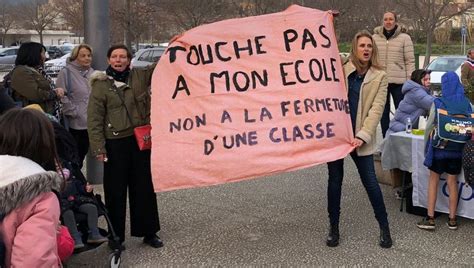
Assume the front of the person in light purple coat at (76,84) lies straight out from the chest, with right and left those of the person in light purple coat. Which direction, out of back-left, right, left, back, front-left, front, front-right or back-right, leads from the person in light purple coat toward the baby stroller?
front-right

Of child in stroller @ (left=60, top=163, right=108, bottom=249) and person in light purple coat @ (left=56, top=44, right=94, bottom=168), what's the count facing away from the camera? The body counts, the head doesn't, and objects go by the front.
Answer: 0

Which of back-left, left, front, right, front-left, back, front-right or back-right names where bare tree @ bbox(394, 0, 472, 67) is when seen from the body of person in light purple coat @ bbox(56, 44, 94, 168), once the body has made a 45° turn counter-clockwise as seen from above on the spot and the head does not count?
front-left

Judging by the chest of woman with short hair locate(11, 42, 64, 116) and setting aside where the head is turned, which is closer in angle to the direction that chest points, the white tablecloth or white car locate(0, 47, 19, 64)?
the white tablecloth

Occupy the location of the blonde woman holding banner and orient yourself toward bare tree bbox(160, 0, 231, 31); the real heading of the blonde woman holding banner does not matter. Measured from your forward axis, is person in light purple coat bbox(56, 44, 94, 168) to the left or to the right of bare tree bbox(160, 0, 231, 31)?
left
